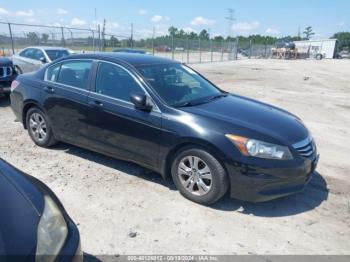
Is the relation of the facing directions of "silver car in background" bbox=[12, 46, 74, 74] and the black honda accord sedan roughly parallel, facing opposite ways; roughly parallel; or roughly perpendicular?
roughly parallel

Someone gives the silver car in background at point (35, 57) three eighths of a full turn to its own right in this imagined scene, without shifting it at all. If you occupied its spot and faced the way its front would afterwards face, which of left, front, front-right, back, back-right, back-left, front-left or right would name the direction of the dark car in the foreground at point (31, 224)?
left

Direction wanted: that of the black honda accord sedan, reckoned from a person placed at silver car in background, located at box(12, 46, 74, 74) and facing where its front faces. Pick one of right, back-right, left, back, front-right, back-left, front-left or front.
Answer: front-right

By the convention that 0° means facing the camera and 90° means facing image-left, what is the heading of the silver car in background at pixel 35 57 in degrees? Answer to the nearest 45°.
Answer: approximately 315°

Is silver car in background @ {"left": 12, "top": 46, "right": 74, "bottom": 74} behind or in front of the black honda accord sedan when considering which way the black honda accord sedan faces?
behind

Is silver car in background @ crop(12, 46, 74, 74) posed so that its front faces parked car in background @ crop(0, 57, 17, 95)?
no

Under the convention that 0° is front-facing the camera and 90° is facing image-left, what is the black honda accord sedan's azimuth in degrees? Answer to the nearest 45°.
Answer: approximately 315°

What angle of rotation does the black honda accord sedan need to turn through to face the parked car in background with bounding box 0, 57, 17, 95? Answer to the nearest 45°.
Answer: approximately 180°

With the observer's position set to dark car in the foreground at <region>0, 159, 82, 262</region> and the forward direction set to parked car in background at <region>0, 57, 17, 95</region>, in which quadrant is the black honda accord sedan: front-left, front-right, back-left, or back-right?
front-right

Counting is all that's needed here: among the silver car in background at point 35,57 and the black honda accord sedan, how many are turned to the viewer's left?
0
